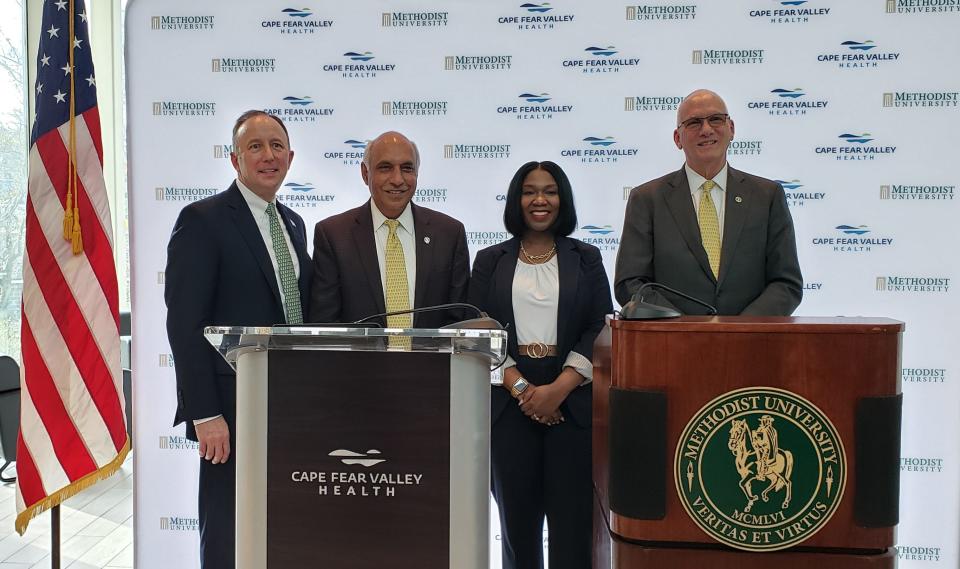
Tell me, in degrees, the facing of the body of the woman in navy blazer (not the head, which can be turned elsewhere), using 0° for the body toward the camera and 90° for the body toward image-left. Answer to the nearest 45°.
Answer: approximately 0°

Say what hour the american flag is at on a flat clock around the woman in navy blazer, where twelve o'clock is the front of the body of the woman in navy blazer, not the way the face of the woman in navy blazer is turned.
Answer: The american flag is roughly at 3 o'clock from the woman in navy blazer.

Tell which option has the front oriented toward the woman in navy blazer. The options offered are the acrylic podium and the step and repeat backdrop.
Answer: the step and repeat backdrop

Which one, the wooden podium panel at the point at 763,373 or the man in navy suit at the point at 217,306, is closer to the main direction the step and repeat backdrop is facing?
the wooden podium panel

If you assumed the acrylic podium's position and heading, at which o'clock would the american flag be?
The american flag is roughly at 5 o'clock from the acrylic podium.

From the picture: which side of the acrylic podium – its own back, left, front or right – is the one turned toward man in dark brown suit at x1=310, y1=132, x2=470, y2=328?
back

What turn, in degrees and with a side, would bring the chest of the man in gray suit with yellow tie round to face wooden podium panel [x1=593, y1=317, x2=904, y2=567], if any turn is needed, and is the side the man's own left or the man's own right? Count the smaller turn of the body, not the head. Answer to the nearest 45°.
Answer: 0° — they already face it

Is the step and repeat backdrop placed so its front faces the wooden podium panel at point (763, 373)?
yes

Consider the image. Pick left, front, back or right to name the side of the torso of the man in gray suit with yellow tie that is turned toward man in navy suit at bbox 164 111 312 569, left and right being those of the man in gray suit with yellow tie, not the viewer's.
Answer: right

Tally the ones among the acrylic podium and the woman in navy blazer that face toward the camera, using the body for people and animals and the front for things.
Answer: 2

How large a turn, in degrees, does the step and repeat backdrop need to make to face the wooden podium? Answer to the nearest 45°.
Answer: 0° — it already faces it
